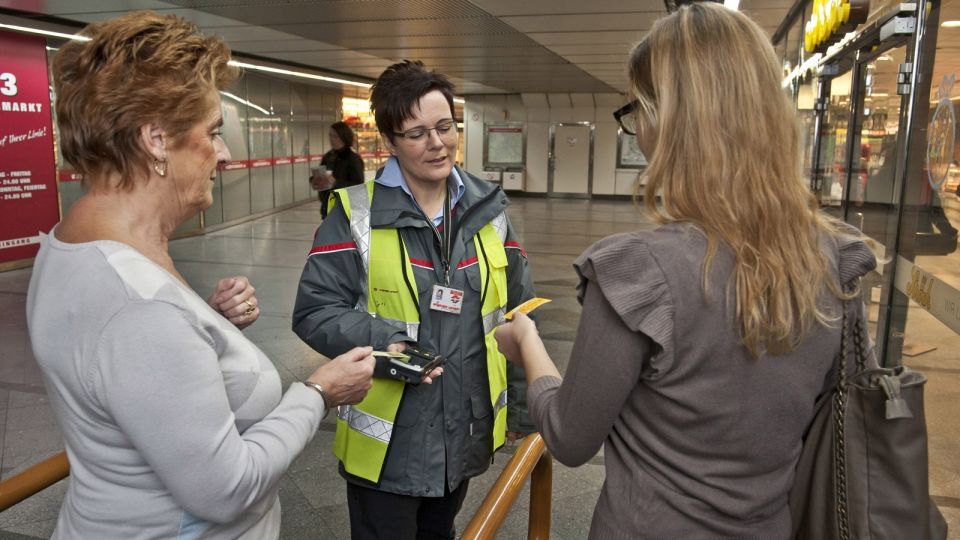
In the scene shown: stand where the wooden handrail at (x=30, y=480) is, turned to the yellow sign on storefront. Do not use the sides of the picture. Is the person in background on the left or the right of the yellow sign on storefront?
left

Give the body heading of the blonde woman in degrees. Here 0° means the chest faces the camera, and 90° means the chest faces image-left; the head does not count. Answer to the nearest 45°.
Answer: approximately 135°

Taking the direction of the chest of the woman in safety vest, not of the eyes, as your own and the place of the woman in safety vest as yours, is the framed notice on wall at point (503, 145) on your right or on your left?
on your left

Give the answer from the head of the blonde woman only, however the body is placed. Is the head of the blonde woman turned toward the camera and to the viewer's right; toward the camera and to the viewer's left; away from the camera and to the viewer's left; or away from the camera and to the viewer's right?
away from the camera and to the viewer's left

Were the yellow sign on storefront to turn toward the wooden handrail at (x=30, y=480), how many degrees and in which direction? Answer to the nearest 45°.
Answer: approximately 45° to its left

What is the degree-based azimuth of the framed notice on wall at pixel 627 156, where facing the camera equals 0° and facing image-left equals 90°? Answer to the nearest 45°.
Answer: approximately 0°
